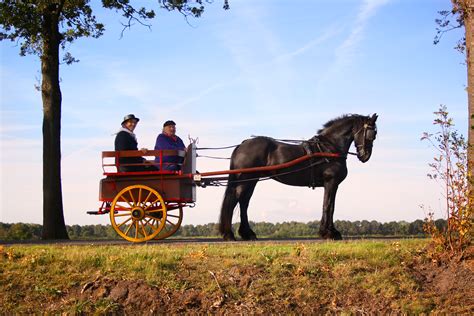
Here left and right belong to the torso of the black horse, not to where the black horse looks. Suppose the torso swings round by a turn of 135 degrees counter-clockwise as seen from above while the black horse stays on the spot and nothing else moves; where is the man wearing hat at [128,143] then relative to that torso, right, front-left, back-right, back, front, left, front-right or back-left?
front-left

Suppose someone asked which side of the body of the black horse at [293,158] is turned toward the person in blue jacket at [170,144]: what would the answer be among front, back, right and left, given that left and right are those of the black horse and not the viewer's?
back

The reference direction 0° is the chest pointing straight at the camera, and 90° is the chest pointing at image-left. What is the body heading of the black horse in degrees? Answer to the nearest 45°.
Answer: approximately 270°

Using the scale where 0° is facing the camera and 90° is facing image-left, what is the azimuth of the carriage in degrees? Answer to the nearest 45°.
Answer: approximately 270°
